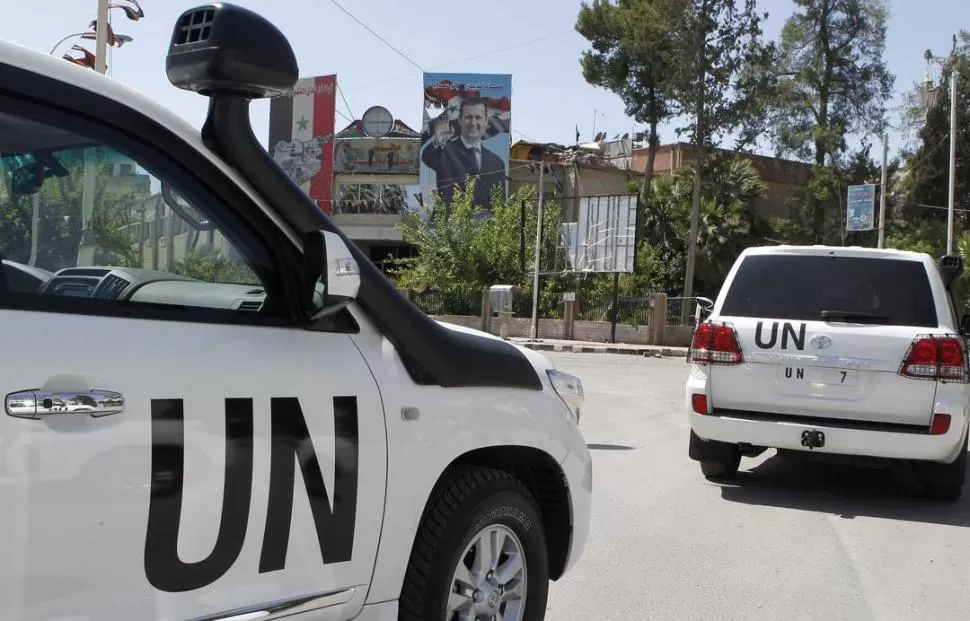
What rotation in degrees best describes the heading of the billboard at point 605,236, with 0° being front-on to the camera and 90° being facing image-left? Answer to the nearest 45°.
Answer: approximately 180°

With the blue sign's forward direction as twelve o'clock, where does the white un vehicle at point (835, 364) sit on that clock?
The white un vehicle is roughly at 12 o'clock from the blue sign.

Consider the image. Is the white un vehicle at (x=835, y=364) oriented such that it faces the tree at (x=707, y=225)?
yes

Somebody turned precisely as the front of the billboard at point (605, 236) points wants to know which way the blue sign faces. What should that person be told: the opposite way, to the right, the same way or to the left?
the opposite way

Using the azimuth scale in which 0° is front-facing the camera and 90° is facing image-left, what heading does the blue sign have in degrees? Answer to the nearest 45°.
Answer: approximately 0°

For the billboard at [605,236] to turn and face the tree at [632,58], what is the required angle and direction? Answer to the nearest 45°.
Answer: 0° — it already faces it

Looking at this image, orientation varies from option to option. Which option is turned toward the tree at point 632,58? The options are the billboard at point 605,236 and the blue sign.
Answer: the billboard

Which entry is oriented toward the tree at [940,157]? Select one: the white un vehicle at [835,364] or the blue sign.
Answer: the white un vehicle

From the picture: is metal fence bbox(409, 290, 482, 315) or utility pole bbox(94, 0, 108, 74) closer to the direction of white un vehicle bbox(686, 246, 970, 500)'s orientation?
the metal fence

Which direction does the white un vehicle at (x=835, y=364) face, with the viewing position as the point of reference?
facing away from the viewer

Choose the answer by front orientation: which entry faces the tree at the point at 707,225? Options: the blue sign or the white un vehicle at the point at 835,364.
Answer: the white un vehicle

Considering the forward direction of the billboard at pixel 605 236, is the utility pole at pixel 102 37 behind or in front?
in front
